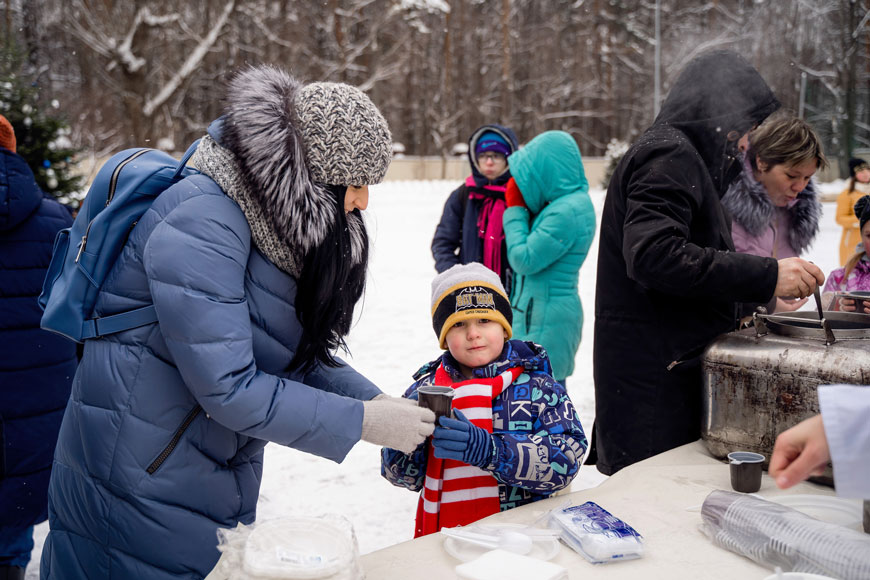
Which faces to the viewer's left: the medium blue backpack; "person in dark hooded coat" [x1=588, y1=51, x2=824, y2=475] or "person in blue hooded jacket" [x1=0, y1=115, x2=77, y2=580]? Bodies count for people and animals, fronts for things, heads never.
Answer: the medium blue backpack

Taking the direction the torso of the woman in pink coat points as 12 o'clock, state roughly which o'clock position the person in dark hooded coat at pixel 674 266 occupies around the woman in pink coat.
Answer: The person in dark hooded coat is roughly at 2 o'clock from the woman in pink coat.

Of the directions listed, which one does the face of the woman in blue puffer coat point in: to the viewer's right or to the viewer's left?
to the viewer's right

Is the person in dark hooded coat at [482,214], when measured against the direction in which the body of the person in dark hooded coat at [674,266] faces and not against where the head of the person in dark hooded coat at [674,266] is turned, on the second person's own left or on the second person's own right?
on the second person's own left

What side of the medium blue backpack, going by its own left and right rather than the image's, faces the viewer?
left

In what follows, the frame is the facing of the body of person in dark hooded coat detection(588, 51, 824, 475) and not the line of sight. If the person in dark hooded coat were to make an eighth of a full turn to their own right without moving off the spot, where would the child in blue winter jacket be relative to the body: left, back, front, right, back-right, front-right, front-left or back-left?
right

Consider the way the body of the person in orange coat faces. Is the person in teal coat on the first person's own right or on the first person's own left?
on the first person's own right

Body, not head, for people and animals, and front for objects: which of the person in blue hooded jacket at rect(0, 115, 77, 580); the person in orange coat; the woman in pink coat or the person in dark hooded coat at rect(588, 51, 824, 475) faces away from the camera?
the person in blue hooded jacket

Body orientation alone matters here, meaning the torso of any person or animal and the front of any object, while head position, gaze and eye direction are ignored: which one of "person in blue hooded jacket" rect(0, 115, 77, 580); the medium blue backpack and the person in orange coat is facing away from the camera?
the person in blue hooded jacket

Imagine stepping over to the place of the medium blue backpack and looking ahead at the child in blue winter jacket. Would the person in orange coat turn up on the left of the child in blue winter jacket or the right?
left

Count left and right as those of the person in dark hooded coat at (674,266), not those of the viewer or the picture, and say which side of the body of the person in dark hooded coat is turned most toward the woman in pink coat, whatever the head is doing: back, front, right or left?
left

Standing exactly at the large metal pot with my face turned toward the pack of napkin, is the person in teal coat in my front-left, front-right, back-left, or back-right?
back-right

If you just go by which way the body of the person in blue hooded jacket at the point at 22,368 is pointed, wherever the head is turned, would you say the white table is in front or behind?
behind
